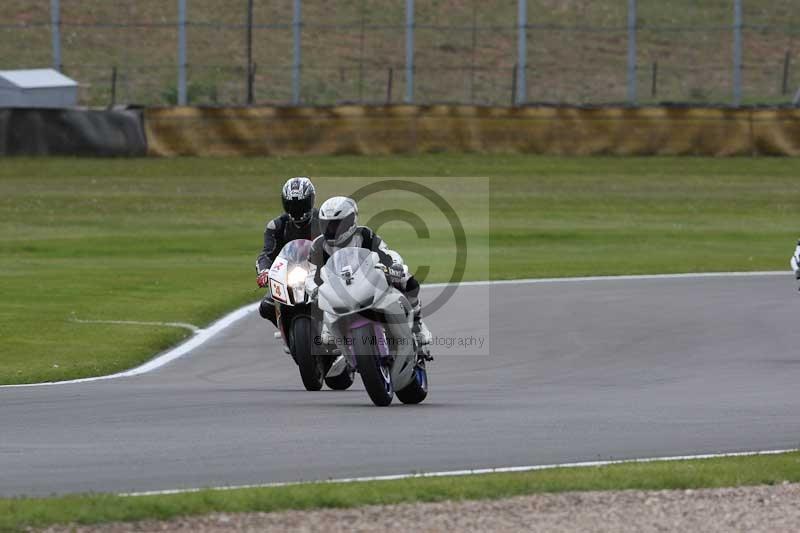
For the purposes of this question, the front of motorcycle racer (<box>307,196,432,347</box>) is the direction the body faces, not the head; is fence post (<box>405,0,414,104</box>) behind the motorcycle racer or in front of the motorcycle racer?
behind

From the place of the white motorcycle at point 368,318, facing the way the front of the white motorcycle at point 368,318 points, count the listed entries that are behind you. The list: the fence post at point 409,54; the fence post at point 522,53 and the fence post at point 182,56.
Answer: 3

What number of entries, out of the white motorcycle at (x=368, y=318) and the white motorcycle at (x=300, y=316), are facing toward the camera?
2

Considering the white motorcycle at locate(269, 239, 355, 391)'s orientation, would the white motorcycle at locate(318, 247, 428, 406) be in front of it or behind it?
in front

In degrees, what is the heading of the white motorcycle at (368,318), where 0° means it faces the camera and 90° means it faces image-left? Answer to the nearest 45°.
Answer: approximately 0°

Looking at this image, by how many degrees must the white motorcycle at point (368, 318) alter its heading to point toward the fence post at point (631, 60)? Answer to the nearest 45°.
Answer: approximately 180°

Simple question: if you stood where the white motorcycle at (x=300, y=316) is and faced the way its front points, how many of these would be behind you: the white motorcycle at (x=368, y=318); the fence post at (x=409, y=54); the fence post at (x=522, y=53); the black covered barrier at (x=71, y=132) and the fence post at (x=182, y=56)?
4

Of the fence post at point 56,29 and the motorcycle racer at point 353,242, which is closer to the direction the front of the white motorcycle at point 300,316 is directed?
the motorcycle racer

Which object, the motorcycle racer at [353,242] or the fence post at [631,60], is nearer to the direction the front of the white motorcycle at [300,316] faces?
the motorcycle racer

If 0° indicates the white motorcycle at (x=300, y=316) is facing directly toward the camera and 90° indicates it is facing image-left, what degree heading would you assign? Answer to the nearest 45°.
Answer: approximately 0°

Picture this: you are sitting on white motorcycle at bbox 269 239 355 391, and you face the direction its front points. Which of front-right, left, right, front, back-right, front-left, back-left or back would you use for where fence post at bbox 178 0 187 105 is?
back

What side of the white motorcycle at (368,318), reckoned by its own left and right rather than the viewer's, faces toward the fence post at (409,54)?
back

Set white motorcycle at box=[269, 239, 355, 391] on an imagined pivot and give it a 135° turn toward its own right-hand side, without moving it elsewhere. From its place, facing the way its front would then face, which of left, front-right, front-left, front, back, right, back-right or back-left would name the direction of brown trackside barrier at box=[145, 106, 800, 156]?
front-right
